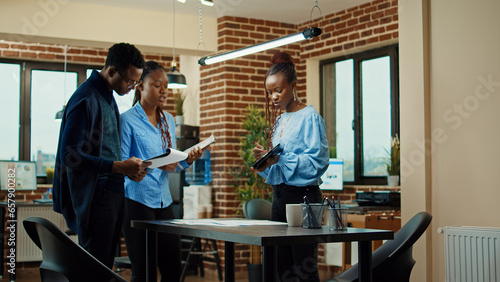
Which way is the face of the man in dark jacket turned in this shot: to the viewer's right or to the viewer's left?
to the viewer's right

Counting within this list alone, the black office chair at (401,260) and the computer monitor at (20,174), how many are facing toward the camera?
1

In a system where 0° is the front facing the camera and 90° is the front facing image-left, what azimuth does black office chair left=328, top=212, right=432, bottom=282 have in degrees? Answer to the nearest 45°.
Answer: approximately 90°

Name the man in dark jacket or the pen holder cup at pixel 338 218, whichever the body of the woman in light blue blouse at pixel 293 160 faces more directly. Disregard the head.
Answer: the man in dark jacket

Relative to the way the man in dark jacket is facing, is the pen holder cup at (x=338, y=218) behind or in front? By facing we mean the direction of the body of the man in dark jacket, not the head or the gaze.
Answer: in front

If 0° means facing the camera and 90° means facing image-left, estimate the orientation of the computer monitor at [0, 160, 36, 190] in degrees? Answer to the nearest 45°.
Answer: approximately 0°

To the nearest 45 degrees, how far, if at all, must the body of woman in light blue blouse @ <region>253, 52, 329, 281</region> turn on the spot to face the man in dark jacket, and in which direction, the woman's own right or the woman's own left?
0° — they already face them

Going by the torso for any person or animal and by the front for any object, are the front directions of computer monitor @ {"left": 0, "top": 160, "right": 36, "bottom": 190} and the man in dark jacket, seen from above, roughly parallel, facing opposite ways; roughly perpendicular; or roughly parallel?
roughly perpendicular

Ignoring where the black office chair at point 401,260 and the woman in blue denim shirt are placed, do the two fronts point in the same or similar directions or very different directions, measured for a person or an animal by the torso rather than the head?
very different directions

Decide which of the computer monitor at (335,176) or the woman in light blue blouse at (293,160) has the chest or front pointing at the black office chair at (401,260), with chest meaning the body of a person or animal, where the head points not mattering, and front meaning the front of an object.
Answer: the computer monitor

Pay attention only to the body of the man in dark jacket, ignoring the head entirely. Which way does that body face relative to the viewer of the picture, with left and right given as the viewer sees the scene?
facing to the right of the viewer
